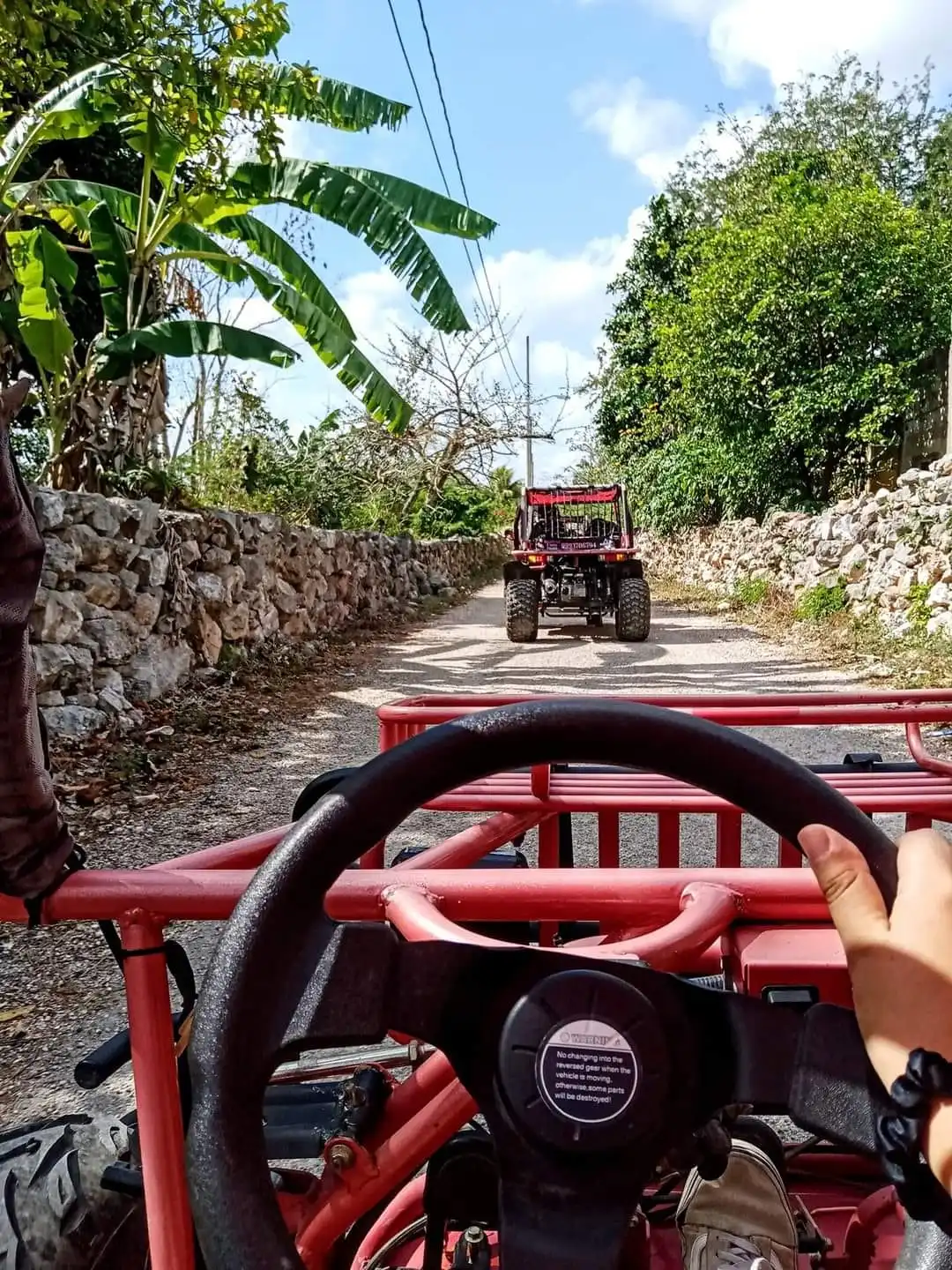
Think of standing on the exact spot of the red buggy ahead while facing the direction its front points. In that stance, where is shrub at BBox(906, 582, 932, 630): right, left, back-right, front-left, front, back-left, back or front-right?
back-right

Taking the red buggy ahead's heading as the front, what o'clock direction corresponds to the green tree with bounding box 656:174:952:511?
The green tree is roughly at 2 o'clock from the red buggy ahead.

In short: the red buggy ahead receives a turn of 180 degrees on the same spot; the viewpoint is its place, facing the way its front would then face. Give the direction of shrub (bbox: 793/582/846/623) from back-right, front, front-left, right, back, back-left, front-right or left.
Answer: left

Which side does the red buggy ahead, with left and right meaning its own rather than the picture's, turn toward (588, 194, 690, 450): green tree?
front

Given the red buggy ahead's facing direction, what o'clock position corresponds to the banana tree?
The banana tree is roughly at 7 o'clock from the red buggy ahead.

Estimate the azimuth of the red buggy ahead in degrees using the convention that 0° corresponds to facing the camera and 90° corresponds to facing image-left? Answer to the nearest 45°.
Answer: approximately 180°

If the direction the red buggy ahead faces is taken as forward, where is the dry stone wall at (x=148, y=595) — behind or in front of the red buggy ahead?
behind

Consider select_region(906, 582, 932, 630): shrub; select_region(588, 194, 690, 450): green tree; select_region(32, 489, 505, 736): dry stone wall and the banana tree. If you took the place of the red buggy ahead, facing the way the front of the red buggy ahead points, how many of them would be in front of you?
1

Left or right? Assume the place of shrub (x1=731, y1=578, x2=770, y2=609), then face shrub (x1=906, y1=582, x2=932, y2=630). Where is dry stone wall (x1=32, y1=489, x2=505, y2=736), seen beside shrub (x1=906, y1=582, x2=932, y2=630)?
right

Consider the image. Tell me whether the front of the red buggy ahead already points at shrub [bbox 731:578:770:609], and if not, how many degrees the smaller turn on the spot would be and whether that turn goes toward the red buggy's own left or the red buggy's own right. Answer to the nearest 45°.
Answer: approximately 45° to the red buggy's own right
